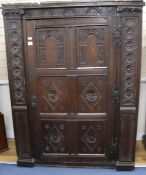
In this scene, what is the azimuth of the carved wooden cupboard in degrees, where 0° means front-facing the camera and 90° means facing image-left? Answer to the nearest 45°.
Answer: approximately 0°
